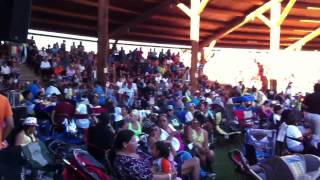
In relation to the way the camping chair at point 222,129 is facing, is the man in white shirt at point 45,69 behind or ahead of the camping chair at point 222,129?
behind

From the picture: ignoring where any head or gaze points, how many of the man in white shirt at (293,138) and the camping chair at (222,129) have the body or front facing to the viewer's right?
2

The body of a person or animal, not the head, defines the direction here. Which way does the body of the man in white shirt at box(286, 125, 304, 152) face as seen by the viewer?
to the viewer's right

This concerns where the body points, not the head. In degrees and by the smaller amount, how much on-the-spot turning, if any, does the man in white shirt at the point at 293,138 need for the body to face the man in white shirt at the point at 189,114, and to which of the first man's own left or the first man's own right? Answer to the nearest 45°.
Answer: approximately 135° to the first man's own left

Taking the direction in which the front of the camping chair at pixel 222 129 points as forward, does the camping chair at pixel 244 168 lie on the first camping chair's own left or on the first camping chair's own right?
on the first camping chair's own right

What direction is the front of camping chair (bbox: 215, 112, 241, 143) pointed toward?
to the viewer's right
